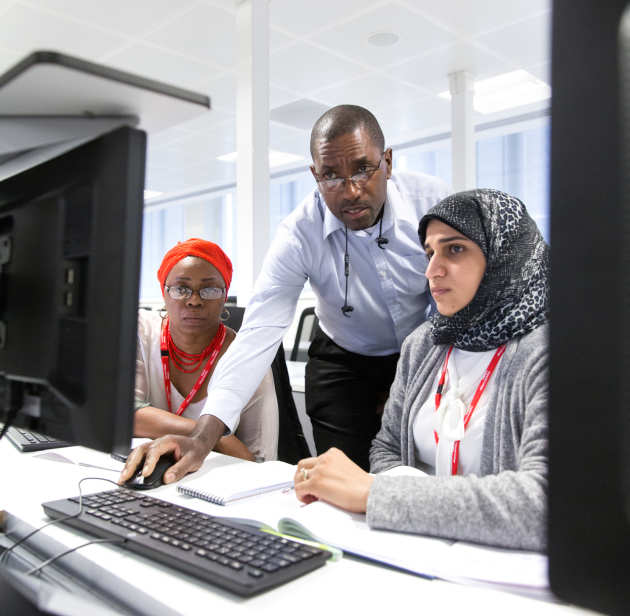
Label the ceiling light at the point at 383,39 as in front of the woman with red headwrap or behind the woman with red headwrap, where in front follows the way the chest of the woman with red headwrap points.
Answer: behind

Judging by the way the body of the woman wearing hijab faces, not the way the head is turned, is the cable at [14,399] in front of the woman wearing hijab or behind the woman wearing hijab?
in front

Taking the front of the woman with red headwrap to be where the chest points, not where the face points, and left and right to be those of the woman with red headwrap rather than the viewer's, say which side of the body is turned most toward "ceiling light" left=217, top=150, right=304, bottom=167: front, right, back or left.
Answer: back

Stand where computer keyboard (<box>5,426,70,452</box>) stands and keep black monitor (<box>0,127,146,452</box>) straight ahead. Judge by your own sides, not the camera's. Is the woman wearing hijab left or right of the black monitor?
left

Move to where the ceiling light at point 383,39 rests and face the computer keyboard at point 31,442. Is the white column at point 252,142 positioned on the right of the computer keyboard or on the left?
right

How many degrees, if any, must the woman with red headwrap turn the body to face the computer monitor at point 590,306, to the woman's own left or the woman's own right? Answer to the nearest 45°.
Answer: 0° — they already face it

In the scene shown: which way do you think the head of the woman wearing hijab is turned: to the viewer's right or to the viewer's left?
to the viewer's left

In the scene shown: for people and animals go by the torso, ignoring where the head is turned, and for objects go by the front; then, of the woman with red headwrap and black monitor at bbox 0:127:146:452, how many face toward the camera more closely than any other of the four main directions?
1

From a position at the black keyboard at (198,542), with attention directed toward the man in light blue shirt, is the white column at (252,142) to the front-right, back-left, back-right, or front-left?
front-left

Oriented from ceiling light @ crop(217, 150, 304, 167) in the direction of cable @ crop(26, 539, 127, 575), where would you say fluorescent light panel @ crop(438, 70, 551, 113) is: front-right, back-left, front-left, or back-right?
front-left

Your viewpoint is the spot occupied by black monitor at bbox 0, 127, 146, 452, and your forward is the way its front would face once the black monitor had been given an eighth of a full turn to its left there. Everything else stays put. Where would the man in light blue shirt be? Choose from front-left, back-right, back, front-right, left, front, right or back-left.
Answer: front-right

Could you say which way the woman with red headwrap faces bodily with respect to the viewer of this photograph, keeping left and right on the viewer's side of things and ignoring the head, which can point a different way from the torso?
facing the viewer

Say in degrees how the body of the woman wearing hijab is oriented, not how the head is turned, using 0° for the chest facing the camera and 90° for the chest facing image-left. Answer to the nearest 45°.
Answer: approximately 45°

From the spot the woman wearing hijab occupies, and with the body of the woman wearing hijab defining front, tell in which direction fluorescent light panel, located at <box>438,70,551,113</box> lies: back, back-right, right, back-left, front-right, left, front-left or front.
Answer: back-right

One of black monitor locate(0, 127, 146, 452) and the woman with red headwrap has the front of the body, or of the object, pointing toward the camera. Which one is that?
the woman with red headwrap

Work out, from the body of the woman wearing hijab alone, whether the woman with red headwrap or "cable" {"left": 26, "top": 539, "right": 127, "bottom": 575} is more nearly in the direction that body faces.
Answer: the cable

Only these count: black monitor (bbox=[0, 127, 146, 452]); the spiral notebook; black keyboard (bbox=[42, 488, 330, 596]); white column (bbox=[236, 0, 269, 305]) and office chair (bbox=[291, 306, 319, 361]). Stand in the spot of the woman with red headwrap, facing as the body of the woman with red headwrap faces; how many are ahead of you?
3

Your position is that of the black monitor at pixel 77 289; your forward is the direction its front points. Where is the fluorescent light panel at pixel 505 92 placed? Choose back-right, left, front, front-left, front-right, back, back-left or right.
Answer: front
